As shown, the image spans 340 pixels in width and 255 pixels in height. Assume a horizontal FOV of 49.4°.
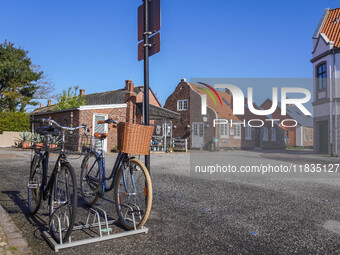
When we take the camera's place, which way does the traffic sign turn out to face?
facing away from the viewer and to the right of the viewer

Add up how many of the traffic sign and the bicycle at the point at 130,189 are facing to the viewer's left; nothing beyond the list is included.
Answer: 0

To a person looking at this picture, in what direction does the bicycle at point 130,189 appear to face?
facing the viewer and to the right of the viewer

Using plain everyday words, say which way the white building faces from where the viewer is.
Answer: facing the viewer and to the left of the viewer

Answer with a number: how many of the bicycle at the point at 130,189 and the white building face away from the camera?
0

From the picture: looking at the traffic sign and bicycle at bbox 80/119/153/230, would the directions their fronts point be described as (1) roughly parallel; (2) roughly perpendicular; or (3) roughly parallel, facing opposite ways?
roughly perpendicular

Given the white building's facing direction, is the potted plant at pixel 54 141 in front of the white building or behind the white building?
in front

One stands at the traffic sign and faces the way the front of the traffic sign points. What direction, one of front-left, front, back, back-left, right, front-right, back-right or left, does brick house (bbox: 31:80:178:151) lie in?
front-left
